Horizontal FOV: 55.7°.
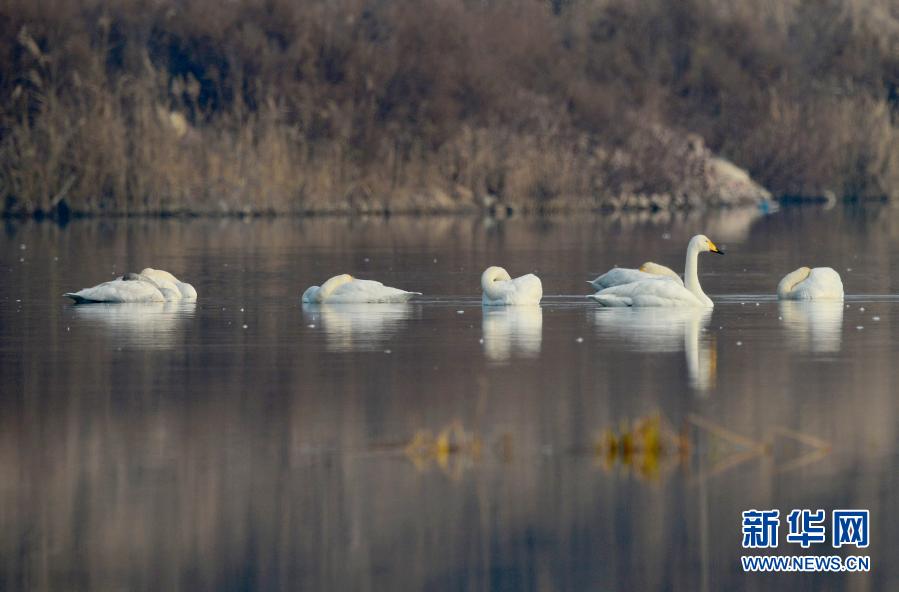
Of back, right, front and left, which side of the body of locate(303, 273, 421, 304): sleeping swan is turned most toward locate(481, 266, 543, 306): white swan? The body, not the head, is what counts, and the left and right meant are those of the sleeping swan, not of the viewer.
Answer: back

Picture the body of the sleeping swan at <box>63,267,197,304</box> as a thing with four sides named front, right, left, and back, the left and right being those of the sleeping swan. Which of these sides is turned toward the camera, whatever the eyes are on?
right

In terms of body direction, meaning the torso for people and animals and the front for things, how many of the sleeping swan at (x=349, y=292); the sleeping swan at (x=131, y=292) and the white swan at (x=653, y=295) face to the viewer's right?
2

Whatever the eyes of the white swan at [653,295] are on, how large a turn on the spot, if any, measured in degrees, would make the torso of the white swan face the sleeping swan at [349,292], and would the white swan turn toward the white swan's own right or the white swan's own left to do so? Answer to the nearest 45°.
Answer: approximately 180°

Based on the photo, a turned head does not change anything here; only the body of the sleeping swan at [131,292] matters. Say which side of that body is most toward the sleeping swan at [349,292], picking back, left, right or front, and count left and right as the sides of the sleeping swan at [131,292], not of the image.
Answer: front

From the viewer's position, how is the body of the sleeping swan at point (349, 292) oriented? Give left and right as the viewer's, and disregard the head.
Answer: facing to the left of the viewer

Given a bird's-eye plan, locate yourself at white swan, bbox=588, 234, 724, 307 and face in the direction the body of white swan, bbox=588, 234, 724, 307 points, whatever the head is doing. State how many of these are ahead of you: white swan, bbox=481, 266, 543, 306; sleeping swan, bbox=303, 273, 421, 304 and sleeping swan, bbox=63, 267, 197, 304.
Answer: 0

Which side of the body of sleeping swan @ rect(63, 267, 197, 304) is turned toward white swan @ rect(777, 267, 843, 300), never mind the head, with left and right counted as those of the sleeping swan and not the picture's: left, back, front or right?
front

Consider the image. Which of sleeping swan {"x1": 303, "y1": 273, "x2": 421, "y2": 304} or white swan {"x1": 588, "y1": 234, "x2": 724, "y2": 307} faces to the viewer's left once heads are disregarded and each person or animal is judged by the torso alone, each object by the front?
the sleeping swan

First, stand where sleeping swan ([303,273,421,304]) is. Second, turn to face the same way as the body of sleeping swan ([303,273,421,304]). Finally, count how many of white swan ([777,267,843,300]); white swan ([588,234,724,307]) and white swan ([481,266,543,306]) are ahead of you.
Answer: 0

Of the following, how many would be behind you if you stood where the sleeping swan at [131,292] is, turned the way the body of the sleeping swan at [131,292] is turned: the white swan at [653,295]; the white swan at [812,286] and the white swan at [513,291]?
0

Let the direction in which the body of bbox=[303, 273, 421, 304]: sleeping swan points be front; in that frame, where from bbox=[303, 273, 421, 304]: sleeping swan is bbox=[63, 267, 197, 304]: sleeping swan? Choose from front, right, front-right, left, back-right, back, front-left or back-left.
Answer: front

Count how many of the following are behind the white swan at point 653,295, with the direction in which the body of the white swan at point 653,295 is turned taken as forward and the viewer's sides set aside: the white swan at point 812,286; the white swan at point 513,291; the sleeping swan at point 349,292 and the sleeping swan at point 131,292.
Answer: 3

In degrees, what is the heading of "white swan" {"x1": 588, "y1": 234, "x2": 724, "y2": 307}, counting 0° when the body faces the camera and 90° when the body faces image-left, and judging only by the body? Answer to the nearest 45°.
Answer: approximately 270°

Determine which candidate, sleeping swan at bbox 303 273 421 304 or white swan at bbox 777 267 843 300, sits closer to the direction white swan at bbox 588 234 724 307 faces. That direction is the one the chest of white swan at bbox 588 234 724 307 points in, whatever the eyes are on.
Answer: the white swan
